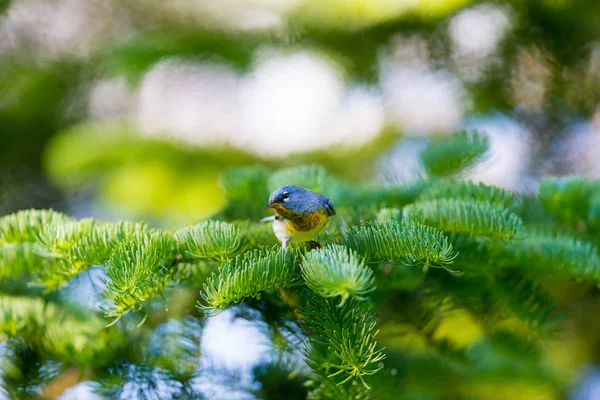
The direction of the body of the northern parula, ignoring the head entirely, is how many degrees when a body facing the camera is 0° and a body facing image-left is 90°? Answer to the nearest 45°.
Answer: approximately 45°
